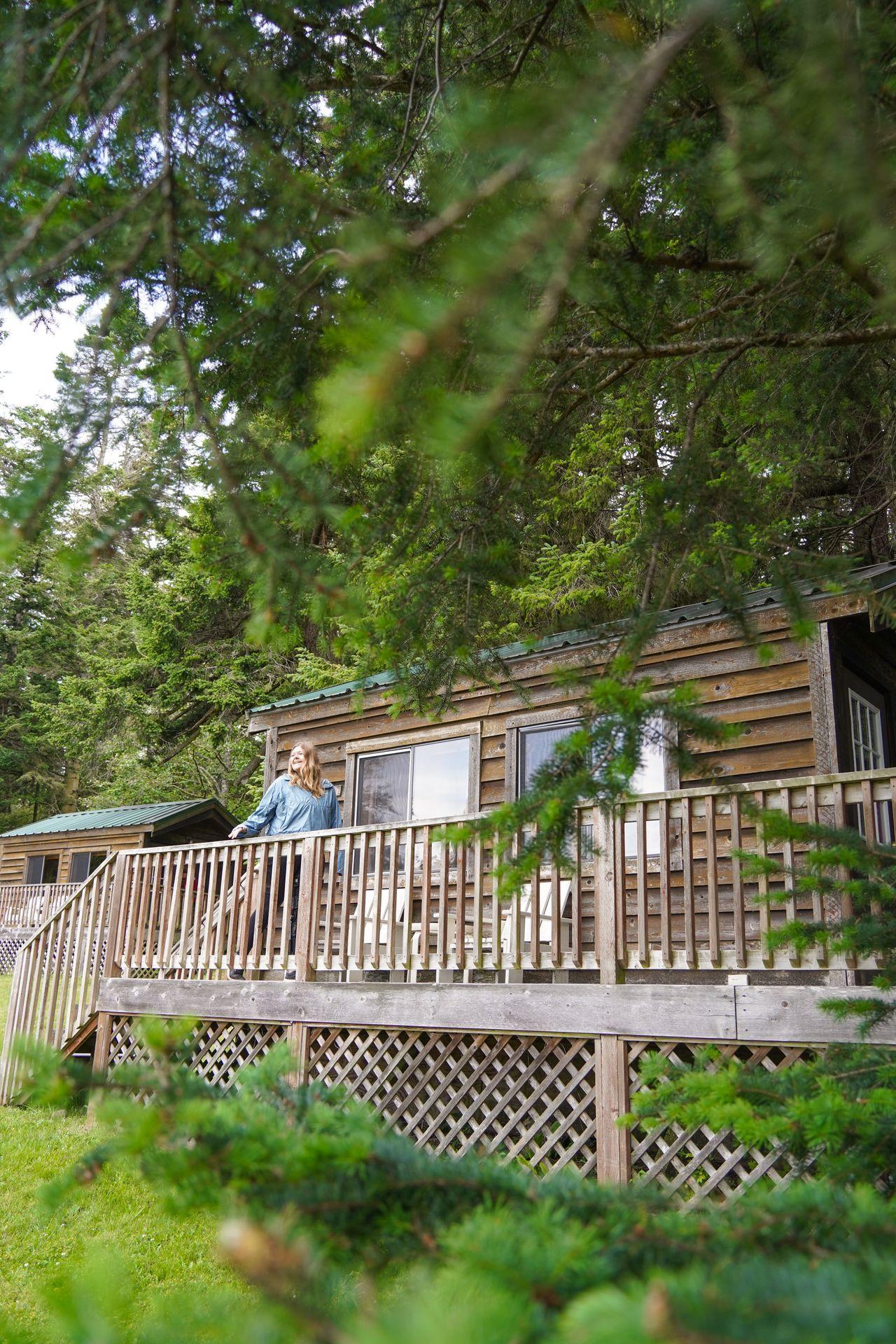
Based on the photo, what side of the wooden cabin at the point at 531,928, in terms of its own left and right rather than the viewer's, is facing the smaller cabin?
right

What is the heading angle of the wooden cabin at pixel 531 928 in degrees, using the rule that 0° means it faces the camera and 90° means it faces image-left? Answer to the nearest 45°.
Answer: approximately 45°
